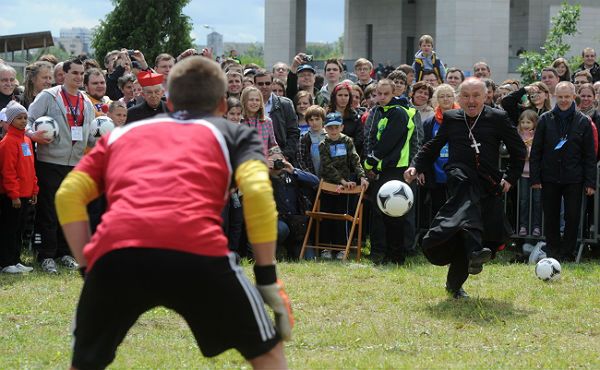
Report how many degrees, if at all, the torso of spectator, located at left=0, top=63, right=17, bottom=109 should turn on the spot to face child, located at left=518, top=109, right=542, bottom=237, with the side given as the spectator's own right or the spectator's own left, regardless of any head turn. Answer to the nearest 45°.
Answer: approximately 45° to the spectator's own left

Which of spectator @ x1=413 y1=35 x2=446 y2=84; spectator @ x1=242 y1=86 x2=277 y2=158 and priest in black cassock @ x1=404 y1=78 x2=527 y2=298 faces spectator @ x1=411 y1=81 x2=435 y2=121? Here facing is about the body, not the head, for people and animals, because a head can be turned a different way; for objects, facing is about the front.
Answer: spectator @ x1=413 y1=35 x2=446 y2=84

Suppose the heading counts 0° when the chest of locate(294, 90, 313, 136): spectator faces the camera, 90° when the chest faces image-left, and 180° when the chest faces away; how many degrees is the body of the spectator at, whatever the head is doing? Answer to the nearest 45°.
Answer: approximately 0°

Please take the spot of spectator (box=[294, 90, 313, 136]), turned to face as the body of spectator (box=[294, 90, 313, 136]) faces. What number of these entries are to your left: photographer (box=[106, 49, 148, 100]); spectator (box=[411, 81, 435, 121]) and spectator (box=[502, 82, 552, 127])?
2

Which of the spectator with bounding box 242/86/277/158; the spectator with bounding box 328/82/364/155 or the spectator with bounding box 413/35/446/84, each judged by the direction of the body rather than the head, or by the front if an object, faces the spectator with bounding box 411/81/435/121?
the spectator with bounding box 413/35/446/84

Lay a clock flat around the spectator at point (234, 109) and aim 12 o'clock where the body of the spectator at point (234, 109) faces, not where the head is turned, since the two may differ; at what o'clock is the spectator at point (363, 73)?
the spectator at point (363, 73) is roughly at 7 o'clock from the spectator at point (234, 109).

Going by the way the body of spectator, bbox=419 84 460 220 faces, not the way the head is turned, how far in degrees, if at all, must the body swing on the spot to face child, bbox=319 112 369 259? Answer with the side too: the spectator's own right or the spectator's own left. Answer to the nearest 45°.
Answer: approximately 90° to the spectator's own right
